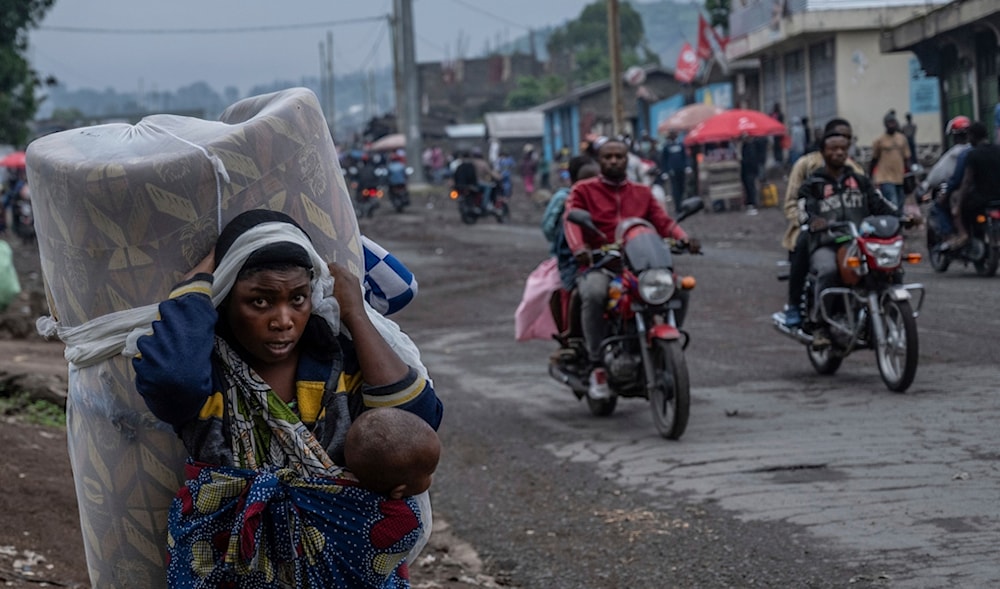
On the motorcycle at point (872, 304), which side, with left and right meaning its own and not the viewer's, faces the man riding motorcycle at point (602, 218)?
right

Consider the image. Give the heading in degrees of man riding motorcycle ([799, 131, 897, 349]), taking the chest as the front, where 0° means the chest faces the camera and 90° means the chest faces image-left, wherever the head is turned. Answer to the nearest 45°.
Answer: approximately 315°

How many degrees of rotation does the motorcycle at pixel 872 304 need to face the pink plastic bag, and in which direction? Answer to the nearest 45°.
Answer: approximately 135° to its right

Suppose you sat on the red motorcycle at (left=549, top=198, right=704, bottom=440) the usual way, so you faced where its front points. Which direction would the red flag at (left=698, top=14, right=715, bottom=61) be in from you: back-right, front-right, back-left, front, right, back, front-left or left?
back-left

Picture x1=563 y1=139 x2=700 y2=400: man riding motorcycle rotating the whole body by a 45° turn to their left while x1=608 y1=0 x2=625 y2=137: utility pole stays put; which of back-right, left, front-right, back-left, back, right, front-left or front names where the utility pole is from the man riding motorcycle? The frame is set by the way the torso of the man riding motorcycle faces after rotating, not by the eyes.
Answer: left

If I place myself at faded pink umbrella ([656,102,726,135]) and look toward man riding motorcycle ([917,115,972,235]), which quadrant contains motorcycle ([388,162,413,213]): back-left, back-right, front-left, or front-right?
back-right
